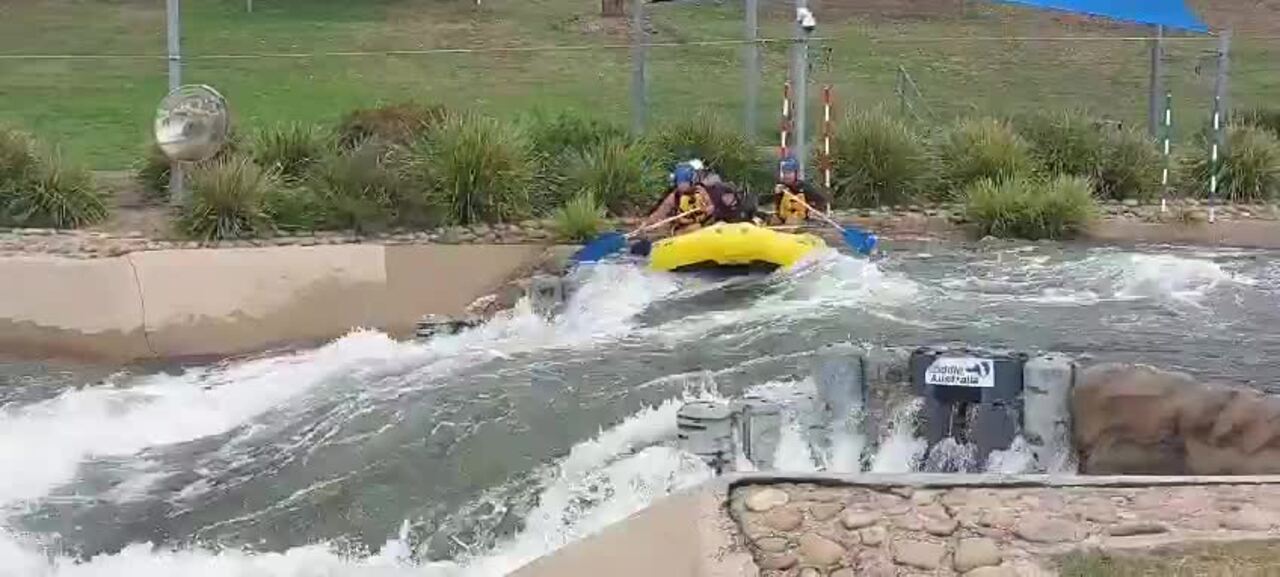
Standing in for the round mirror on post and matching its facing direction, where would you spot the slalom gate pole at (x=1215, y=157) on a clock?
The slalom gate pole is roughly at 9 o'clock from the round mirror on post.

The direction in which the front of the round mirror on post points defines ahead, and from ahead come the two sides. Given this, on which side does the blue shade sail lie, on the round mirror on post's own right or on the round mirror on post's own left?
on the round mirror on post's own left

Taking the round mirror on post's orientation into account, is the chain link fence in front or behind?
behind

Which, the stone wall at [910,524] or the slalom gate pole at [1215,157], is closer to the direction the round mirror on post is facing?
the stone wall

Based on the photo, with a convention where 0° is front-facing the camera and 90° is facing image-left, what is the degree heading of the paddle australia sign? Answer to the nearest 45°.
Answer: approximately 0°

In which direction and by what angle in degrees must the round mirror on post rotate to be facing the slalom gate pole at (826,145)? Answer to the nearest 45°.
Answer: approximately 90° to its left

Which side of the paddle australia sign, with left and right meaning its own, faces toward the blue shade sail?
back

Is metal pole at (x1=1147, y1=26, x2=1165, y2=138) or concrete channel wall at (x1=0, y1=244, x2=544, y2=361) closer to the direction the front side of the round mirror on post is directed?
the concrete channel wall

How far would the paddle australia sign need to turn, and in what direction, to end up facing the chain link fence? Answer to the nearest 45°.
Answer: approximately 180°

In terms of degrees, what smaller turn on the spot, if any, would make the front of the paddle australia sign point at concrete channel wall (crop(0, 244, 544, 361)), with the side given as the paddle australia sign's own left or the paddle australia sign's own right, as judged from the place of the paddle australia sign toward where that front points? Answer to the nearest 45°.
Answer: approximately 135° to the paddle australia sign's own right

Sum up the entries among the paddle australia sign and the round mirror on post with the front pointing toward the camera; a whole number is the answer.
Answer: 2

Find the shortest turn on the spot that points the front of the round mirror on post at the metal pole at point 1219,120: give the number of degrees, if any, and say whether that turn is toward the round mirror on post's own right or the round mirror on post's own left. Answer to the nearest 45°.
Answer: approximately 90° to the round mirror on post's own left

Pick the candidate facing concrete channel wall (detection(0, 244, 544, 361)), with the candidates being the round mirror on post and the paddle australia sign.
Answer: the round mirror on post

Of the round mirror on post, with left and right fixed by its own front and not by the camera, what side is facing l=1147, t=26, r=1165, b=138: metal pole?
left

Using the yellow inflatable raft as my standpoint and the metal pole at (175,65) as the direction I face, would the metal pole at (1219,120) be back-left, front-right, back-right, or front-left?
back-right
